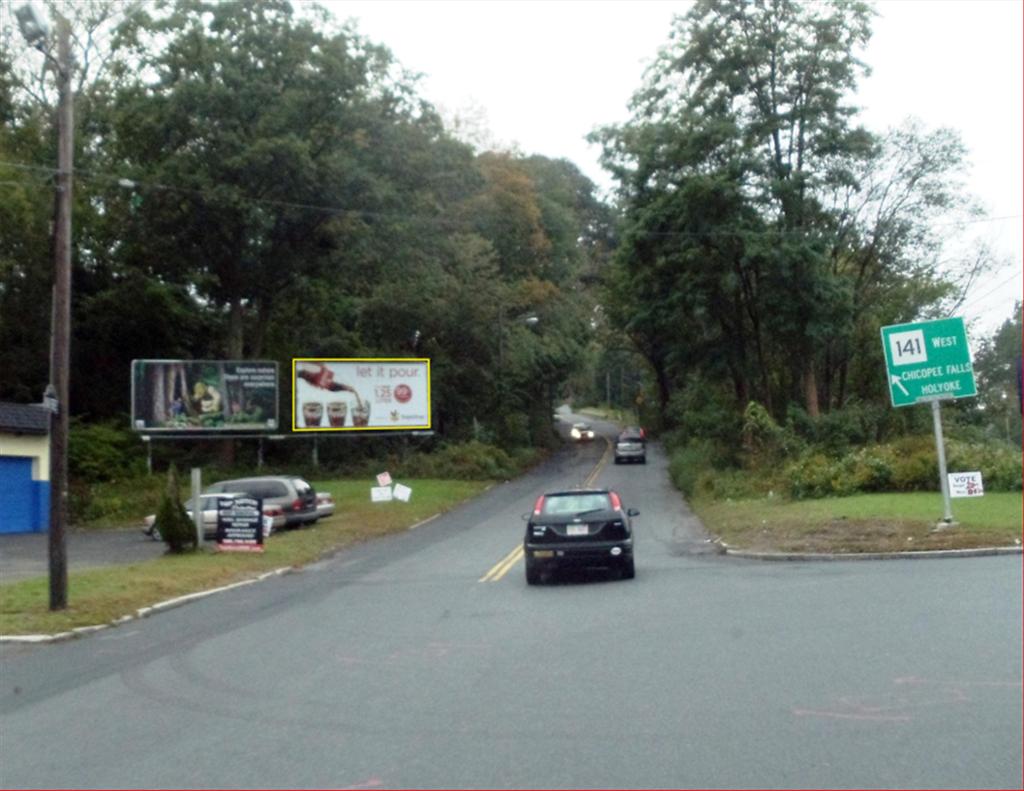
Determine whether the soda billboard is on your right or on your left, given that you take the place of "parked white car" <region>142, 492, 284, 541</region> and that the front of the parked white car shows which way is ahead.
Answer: on your right

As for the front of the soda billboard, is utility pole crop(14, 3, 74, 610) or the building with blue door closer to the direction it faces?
the utility pole

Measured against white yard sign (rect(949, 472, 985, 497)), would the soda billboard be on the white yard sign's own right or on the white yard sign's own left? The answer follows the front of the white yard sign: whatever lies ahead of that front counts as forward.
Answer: on the white yard sign's own right

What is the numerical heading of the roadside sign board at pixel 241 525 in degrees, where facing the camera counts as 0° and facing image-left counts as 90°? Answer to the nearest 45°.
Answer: approximately 0°

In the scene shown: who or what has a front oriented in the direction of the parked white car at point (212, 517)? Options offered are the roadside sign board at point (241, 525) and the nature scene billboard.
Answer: the nature scene billboard

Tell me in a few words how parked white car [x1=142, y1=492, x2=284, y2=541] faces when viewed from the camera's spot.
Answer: facing to the left of the viewer

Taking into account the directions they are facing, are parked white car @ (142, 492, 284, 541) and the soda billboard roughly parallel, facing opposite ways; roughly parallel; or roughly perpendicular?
roughly perpendicular

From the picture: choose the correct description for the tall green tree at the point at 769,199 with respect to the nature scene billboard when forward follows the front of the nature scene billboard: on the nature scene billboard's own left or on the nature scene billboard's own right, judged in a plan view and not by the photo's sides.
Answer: on the nature scene billboard's own left

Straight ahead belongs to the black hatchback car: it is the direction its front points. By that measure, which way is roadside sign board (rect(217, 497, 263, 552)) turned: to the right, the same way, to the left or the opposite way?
the opposite way

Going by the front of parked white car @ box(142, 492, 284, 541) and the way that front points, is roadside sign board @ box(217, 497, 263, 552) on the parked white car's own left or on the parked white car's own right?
on the parked white car's own left

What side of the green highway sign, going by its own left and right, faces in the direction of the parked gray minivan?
right
